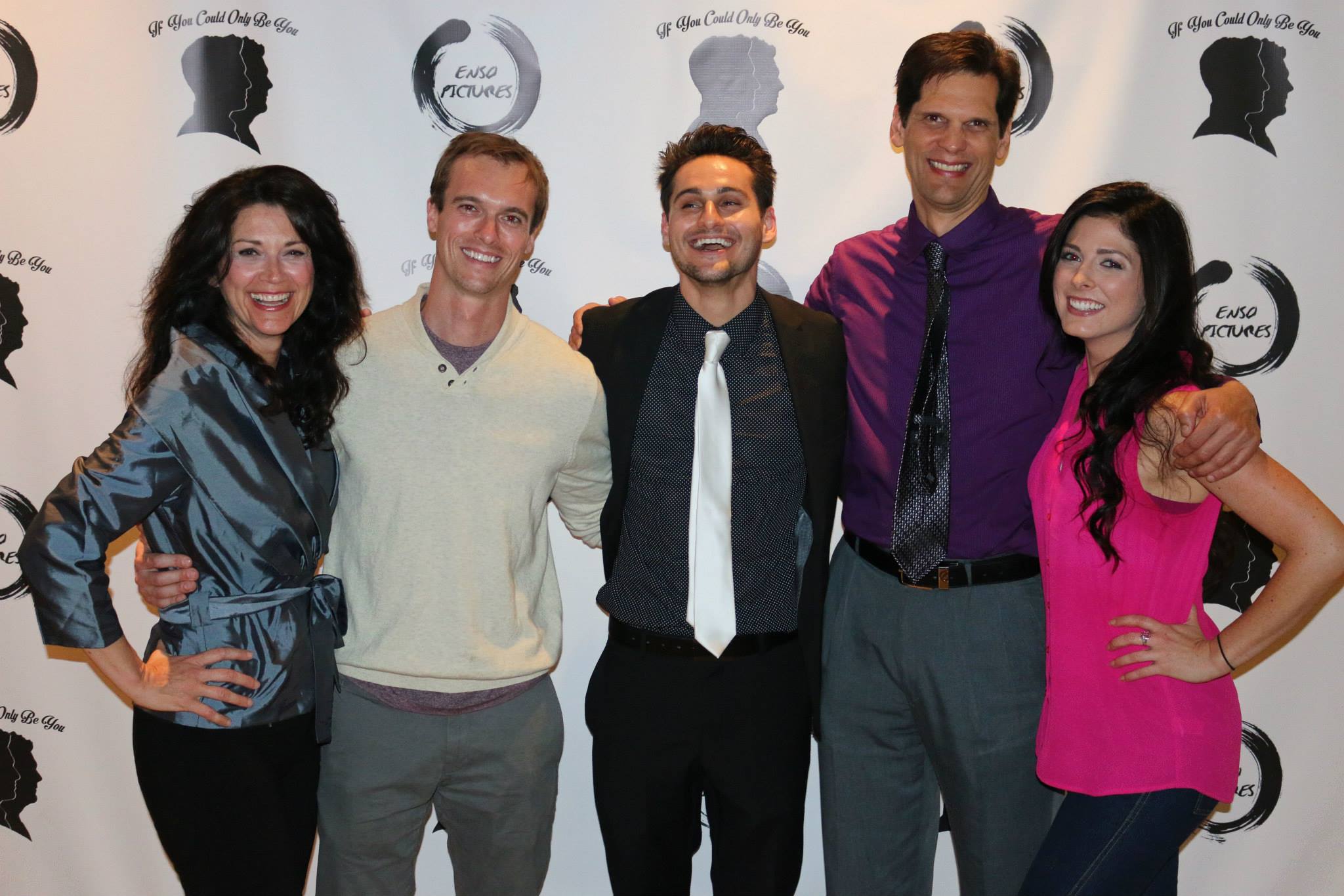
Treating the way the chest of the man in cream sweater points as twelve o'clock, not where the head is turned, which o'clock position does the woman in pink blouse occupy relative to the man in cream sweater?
The woman in pink blouse is roughly at 10 o'clock from the man in cream sweater.

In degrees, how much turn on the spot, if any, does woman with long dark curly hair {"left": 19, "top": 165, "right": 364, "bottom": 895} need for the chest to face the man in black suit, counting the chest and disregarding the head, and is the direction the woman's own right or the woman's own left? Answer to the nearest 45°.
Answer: approximately 45° to the woman's own left

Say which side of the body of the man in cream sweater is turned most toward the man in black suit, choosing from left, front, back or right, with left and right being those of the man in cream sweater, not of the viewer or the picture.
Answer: left

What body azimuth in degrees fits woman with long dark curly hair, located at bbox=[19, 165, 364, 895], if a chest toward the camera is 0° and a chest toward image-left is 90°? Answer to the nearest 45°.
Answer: approximately 315°

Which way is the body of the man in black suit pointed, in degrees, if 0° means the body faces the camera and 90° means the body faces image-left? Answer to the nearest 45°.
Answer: approximately 0°

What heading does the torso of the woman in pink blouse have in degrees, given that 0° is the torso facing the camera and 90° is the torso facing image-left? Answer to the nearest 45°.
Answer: approximately 45°

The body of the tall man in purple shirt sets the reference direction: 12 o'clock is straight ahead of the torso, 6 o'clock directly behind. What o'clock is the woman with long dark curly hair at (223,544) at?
The woman with long dark curly hair is roughly at 2 o'clock from the tall man in purple shirt.
